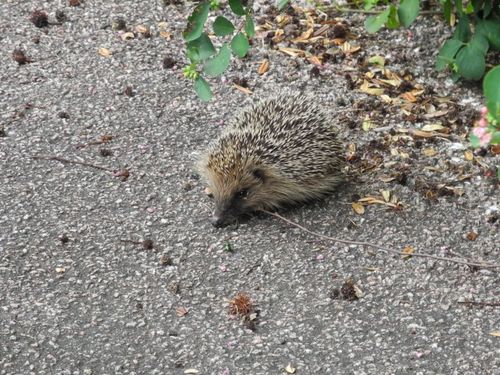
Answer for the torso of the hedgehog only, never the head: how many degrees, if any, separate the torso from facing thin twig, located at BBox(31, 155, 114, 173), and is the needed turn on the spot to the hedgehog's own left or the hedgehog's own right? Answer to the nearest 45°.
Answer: approximately 45° to the hedgehog's own right

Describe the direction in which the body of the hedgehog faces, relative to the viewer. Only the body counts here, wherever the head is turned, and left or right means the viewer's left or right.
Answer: facing the viewer and to the left of the viewer

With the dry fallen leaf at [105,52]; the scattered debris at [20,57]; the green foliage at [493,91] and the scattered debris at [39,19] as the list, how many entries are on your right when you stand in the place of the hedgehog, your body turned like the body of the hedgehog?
3

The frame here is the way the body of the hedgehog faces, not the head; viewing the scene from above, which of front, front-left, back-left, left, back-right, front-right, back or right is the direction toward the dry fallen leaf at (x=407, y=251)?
left

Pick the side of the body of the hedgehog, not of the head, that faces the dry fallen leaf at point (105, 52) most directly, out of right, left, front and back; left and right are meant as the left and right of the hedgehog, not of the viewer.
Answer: right

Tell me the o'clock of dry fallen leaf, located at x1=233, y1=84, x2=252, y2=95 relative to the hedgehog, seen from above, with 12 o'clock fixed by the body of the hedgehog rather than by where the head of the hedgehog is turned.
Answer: The dry fallen leaf is roughly at 4 o'clock from the hedgehog.

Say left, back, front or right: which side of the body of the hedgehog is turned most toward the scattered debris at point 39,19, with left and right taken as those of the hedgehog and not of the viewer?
right

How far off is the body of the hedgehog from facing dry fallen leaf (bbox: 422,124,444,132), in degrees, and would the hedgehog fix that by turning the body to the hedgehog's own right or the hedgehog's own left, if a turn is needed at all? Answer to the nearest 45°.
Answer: approximately 180°

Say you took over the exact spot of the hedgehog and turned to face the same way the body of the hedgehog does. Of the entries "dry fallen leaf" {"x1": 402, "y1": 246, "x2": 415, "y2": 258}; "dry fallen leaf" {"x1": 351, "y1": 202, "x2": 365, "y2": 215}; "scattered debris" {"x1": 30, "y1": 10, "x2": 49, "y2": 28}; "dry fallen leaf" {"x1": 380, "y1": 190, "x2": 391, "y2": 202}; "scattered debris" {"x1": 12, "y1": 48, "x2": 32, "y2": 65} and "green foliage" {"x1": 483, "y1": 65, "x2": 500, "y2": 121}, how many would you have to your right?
2

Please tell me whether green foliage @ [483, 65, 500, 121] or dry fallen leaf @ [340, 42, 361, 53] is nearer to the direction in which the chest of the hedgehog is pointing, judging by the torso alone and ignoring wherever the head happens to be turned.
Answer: the green foliage

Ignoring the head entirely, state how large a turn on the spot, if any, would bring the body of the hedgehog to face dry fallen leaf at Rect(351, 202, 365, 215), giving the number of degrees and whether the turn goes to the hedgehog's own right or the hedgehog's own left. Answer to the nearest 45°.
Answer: approximately 135° to the hedgehog's own left
